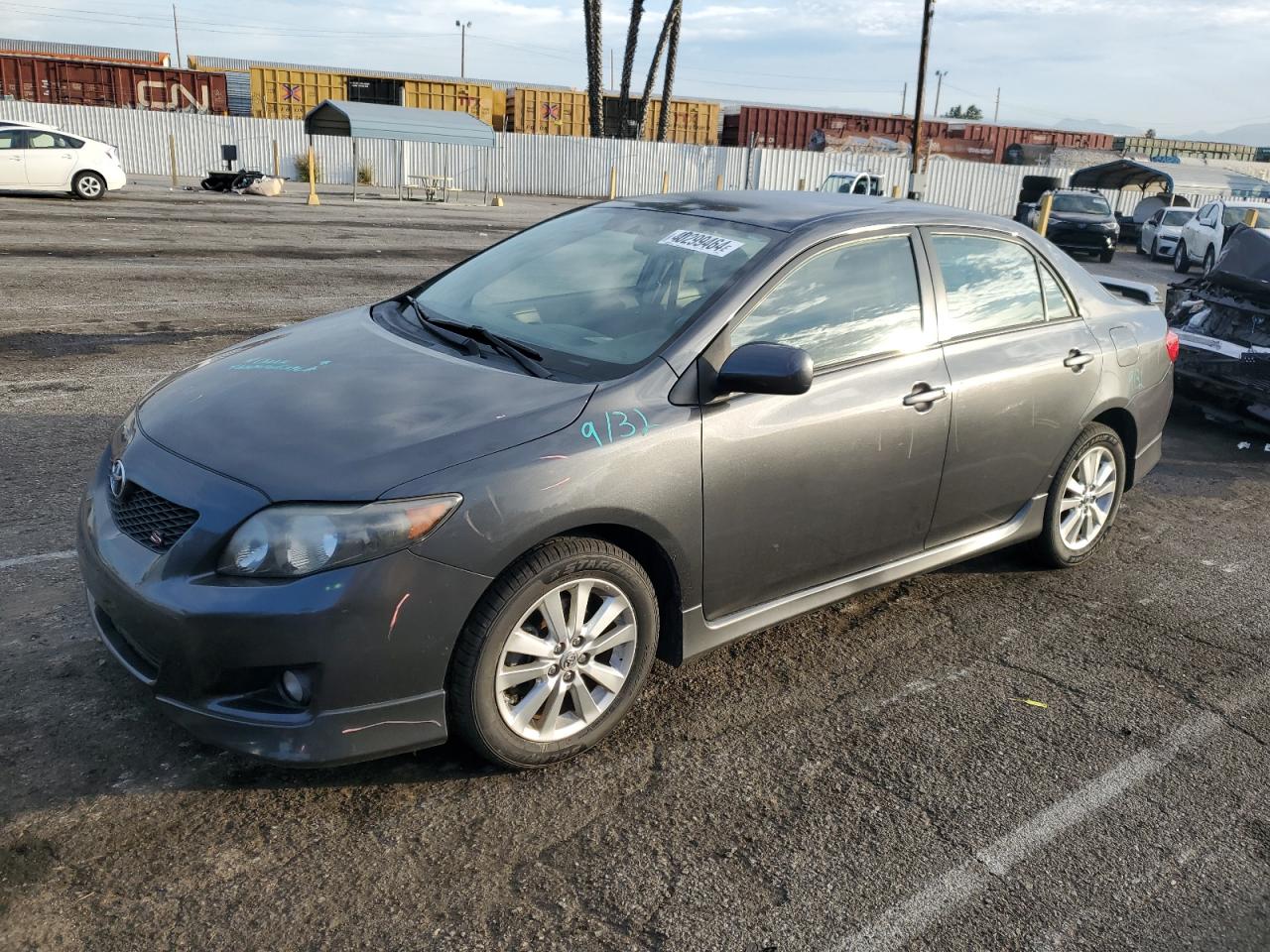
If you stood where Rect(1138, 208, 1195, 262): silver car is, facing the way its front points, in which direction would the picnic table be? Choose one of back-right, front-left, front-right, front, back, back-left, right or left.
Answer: back-right

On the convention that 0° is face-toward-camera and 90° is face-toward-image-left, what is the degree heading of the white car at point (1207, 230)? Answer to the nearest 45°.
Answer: approximately 315°

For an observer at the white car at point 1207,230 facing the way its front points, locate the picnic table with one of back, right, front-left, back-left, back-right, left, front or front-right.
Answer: back-right

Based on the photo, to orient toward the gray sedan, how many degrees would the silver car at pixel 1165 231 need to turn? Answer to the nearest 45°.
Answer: approximately 45° to its right

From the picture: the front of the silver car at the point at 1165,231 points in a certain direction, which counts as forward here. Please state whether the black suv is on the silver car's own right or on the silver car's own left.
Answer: on the silver car's own right

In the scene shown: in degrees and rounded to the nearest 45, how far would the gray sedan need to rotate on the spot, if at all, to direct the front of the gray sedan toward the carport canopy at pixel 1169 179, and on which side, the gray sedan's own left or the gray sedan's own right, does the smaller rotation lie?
approximately 180°

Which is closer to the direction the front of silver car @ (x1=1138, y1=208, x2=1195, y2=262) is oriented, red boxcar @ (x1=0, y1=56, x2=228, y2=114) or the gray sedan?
the gray sedan

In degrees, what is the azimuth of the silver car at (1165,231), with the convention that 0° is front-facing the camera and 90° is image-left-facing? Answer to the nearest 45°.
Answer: approximately 315°

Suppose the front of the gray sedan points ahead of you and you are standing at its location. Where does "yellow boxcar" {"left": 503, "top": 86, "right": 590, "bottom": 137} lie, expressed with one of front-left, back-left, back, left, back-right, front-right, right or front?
back-right

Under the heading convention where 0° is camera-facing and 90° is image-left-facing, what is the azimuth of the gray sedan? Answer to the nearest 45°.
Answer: approximately 45°

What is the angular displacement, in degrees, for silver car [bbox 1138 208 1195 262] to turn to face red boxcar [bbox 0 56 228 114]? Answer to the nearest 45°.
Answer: approximately 135° to its right
